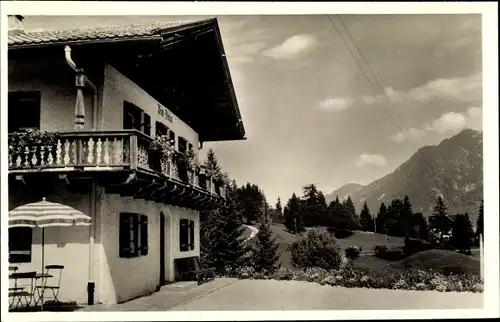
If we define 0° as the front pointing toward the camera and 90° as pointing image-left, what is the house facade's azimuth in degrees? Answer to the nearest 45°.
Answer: approximately 315°

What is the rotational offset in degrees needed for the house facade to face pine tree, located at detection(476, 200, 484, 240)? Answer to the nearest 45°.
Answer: approximately 45° to its left

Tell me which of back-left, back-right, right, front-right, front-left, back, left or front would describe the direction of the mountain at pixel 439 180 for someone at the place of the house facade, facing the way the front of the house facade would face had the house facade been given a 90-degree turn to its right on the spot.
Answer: back-left

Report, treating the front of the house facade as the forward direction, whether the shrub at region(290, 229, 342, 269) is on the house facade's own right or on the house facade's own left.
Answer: on the house facade's own left

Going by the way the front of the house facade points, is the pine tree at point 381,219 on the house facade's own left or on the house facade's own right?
on the house facade's own left

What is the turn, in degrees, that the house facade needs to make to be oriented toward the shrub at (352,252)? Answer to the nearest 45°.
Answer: approximately 45° to its left

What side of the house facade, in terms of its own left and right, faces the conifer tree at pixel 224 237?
left

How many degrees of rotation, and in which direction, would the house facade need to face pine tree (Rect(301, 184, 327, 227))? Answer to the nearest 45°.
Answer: approximately 45° to its left

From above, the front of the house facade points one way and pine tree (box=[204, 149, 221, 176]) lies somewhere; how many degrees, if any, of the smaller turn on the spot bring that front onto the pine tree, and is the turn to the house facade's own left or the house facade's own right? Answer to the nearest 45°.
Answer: approximately 90° to the house facade's own left

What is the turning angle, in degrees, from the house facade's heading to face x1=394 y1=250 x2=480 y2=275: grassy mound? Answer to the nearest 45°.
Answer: approximately 45° to its left

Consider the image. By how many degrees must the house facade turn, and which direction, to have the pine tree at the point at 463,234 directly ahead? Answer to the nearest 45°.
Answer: approximately 45° to its left
